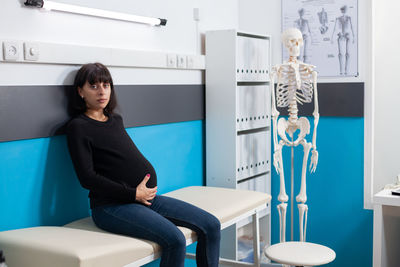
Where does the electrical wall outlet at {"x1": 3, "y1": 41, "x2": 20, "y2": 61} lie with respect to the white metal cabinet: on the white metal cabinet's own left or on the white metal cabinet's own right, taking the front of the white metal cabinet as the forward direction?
on the white metal cabinet's own right

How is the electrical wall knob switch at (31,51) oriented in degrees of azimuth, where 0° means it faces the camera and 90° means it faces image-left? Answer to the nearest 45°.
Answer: approximately 315°

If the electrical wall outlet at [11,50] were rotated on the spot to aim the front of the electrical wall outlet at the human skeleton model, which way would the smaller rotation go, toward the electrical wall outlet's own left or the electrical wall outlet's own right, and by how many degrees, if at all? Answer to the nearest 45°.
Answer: approximately 45° to the electrical wall outlet's own left

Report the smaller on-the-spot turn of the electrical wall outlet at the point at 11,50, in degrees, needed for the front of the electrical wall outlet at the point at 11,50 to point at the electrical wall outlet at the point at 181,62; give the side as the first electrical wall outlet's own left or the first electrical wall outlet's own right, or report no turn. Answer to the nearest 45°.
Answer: approximately 90° to the first electrical wall outlet's own left

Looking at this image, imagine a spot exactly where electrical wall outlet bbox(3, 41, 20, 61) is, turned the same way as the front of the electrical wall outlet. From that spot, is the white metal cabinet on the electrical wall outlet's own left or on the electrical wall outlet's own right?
on the electrical wall outlet's own left

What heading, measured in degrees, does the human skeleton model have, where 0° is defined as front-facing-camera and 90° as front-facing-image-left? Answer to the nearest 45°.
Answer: approximately 0°

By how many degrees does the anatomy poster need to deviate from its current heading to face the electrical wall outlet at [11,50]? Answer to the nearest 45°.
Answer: approximately 45° to its right

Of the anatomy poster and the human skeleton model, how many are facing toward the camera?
2

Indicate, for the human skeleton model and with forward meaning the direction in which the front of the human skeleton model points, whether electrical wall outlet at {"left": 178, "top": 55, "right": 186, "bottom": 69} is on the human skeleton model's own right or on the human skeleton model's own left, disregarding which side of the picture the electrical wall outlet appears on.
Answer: on the human skeleton model's own right
